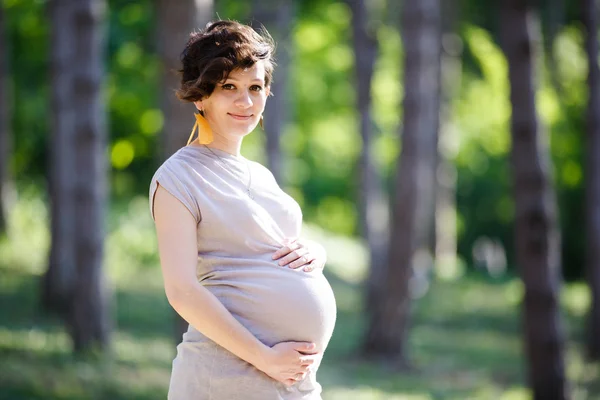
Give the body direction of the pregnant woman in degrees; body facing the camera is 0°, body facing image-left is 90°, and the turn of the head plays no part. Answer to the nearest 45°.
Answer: approximately 315°

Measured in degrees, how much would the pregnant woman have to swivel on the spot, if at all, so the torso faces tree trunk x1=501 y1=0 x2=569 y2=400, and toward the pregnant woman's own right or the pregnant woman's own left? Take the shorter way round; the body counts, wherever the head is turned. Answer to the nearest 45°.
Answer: approximately 90° to the pregnant woman's own left

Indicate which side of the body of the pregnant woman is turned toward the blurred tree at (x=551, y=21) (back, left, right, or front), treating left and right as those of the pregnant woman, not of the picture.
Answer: left

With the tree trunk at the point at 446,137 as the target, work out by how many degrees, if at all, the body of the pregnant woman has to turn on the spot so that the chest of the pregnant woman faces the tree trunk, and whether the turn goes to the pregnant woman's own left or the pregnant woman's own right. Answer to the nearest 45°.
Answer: approximately 135° to the pregnant woman's own left
